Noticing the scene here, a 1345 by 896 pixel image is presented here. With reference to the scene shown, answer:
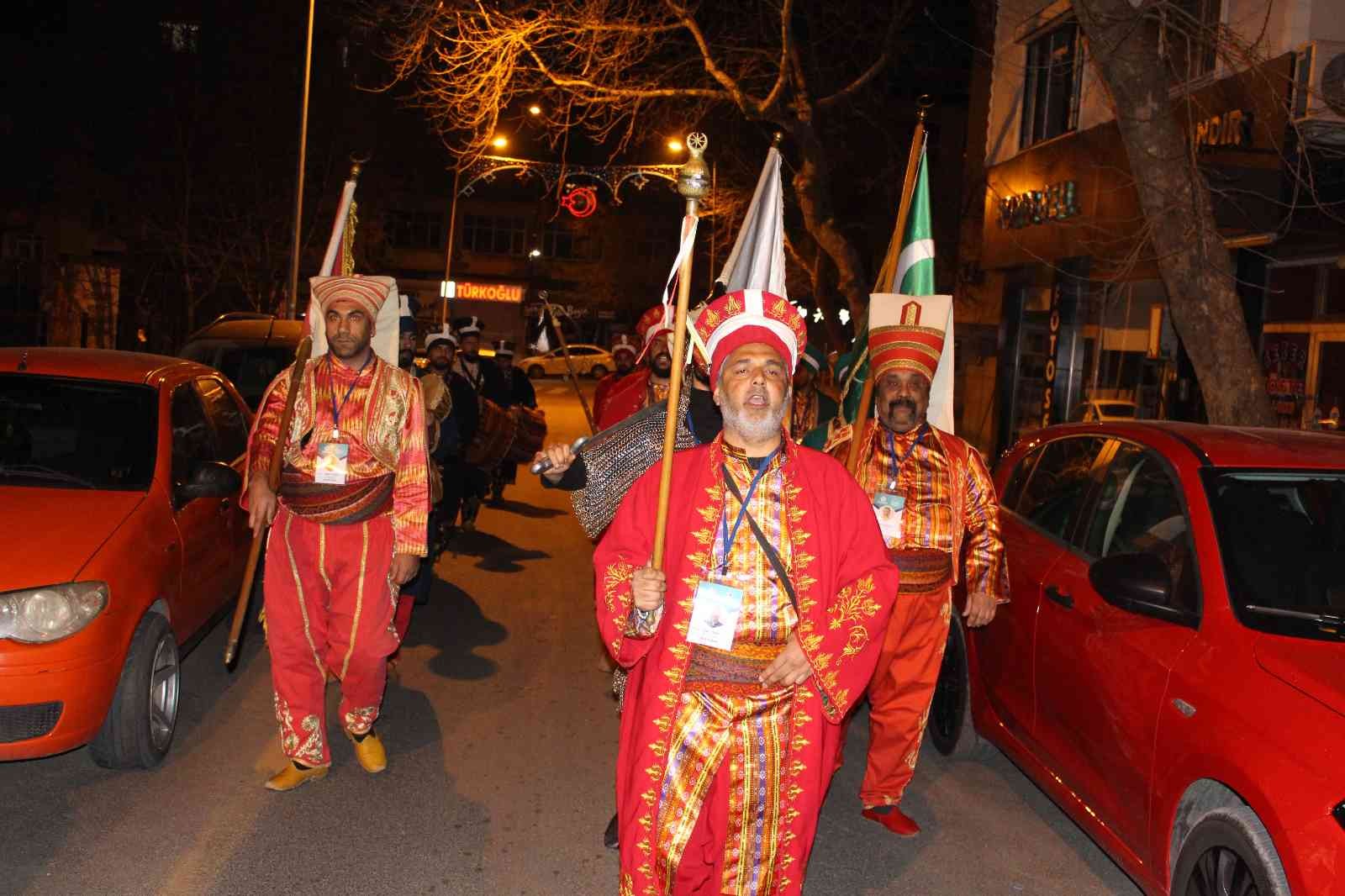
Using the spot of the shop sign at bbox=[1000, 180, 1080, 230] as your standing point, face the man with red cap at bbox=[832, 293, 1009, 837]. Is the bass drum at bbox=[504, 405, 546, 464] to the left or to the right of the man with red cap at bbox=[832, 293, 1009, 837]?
right

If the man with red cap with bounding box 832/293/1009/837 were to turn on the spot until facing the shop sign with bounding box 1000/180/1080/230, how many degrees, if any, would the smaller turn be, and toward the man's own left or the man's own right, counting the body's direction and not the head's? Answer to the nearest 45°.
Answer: approximately 180°

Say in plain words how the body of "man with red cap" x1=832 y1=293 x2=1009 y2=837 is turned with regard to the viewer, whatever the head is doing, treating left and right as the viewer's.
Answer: facing the viewer

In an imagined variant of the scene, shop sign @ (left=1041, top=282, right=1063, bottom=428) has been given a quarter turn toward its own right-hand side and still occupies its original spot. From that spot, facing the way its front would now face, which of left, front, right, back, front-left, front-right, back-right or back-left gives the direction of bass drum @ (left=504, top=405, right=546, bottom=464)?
left

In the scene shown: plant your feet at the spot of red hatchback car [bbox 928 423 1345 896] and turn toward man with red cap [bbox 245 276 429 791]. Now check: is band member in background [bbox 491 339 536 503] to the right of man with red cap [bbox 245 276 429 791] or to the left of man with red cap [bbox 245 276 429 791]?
right

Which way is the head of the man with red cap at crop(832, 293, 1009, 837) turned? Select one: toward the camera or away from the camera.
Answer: toward the camera

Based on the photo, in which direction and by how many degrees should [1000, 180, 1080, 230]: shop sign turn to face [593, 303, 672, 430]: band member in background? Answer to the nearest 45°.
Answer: approximately 45° to its left

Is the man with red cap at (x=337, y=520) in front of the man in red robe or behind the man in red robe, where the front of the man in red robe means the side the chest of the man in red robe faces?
behind

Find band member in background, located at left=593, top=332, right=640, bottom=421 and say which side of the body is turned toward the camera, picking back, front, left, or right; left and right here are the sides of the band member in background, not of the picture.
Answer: front

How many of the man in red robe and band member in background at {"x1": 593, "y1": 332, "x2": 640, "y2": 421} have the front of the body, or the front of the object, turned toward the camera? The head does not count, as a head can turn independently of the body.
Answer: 2

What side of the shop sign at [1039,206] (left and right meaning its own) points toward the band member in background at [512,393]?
front

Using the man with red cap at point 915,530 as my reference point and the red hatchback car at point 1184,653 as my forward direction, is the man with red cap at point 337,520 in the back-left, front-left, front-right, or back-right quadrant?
back-right

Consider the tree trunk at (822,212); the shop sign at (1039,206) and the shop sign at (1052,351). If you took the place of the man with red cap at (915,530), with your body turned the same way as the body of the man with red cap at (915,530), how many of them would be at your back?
3

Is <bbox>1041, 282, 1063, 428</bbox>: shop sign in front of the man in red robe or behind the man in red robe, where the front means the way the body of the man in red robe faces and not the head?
behind

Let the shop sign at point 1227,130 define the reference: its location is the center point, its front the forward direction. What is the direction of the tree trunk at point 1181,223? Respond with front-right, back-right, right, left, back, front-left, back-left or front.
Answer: front-left
